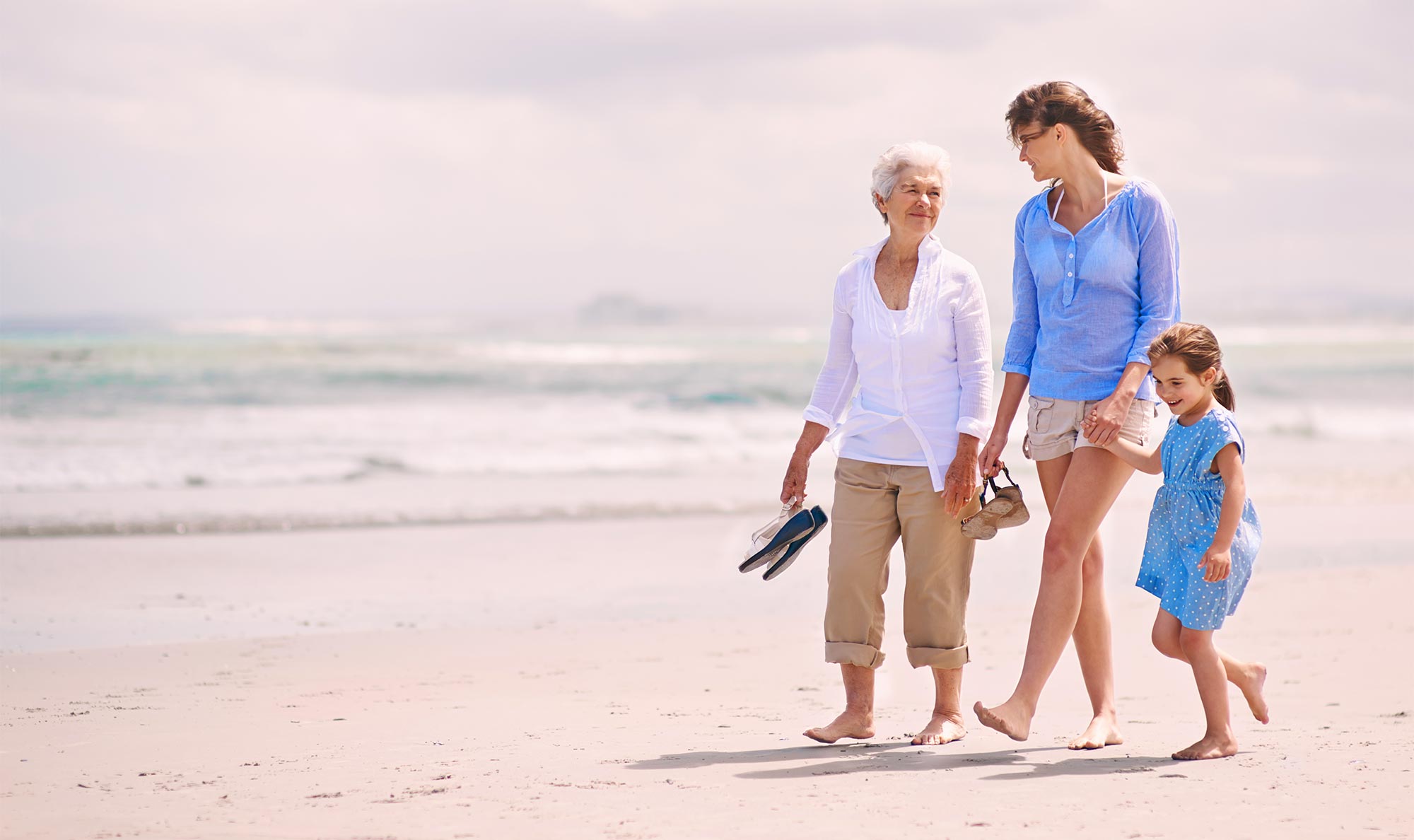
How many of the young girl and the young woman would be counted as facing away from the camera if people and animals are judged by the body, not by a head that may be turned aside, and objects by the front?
0

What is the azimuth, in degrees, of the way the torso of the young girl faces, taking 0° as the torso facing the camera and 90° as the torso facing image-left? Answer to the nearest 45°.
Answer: approximately 45°

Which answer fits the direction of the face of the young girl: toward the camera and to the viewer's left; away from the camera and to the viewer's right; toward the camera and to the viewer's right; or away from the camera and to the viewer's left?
toward the camera and to the viewer's left

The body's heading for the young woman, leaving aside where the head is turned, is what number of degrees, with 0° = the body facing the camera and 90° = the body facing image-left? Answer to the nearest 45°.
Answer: approximately 45°

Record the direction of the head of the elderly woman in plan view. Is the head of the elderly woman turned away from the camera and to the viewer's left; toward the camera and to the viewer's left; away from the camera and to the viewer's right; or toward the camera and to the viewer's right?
toward the camera and to the viewer's right

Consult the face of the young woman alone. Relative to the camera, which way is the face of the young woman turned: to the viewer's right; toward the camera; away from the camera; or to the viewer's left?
to the viewer's left

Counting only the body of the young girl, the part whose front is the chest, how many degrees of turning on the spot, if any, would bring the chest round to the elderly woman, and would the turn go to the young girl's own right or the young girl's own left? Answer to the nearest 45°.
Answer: approximately 45° to the young girl's own right
